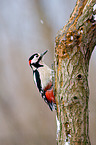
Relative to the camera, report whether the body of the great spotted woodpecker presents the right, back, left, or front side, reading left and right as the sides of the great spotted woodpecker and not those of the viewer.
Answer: right
